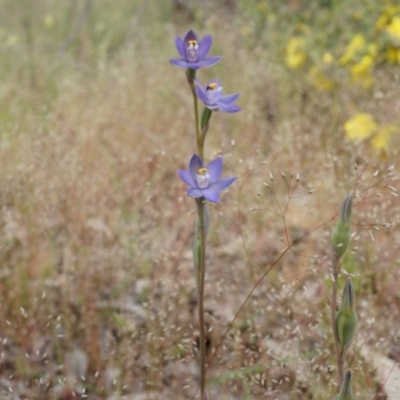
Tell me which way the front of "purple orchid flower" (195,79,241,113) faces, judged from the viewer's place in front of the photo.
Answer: facing the viewer and to the right of the viewer

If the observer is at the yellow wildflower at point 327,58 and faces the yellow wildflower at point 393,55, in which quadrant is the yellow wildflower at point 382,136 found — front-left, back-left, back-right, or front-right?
front-right

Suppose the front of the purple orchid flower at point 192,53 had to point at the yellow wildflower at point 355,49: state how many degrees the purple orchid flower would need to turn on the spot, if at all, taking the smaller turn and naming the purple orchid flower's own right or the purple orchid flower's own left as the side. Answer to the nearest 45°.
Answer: approximately 180°

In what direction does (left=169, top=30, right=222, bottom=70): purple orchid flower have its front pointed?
toward the camera

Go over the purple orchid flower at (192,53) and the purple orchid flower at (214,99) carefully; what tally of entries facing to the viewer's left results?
0

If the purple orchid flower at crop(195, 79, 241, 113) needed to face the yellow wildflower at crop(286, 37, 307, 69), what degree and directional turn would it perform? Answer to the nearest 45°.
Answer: approximately 135° to its left
